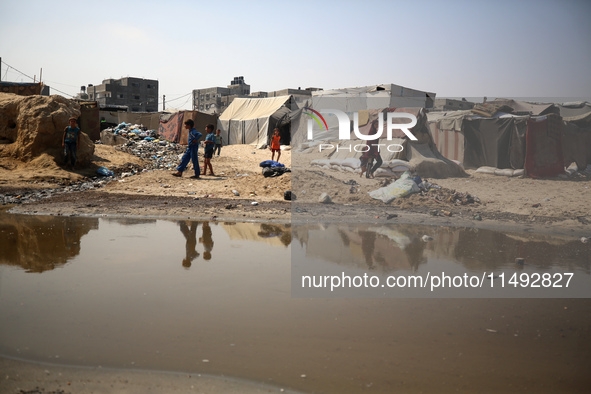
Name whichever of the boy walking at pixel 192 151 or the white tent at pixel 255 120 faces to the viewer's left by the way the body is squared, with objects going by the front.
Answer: the boy walking

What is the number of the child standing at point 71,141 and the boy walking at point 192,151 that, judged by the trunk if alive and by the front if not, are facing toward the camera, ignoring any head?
1

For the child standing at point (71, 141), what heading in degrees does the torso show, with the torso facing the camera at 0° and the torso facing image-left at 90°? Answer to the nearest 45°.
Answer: approximately 0°

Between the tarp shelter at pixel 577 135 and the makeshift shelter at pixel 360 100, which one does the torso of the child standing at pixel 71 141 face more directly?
the tarp shelter

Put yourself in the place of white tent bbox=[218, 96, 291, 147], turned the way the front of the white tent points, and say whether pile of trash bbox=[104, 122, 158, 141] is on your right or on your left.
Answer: on your right

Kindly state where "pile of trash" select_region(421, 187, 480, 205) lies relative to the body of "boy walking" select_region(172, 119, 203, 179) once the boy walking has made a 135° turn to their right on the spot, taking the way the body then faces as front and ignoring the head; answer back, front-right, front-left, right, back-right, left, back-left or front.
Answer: right

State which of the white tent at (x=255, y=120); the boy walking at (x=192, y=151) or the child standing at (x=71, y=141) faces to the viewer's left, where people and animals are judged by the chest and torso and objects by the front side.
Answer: the boy walking

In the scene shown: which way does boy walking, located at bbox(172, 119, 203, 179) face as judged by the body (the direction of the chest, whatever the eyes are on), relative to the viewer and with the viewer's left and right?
facing to the left of the viewer

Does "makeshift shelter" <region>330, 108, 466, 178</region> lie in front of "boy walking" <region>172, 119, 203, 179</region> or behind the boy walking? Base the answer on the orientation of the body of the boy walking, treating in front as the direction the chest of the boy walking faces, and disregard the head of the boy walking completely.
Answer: behind

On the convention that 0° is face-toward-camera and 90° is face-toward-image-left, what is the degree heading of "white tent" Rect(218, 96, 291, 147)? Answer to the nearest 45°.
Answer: approximately 315°

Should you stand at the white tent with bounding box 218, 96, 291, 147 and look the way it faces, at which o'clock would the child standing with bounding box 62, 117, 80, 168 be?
The child standing is roughly at 2 o'clock from the white tent.
